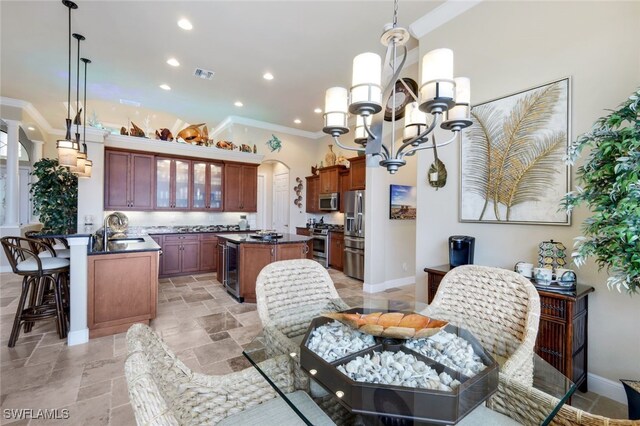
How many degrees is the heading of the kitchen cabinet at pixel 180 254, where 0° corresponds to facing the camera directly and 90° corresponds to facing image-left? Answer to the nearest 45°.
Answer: approximately 0°

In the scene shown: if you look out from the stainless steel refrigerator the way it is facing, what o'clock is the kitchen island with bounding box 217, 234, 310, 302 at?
The kitchen island is roughly at 12 o'clock from the stainless steel refrigerator.

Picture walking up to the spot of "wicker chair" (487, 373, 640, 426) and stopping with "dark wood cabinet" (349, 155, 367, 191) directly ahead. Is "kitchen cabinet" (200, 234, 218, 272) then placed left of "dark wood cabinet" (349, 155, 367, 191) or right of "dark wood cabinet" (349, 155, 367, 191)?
left

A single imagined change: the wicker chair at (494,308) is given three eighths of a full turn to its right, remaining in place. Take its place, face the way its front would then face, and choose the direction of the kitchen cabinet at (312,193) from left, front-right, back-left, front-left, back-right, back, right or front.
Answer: front-left

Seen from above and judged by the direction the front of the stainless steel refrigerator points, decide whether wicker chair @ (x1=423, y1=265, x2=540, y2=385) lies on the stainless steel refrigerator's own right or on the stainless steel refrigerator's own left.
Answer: on the stainless steel refrigerator's own left

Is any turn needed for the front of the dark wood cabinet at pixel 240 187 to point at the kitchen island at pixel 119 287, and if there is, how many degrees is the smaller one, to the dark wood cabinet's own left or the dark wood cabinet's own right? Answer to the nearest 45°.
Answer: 0° — it already faces it

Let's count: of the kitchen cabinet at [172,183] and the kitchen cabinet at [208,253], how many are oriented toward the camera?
2

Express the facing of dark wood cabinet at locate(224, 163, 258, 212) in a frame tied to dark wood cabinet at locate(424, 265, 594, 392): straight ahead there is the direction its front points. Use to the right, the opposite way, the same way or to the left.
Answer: to the left

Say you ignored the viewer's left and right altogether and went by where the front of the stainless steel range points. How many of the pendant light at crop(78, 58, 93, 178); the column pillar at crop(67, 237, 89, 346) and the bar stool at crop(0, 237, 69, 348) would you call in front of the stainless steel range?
3

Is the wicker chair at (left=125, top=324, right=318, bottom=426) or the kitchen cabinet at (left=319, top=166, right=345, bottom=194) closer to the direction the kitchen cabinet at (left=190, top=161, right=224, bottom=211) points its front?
the wicker chair

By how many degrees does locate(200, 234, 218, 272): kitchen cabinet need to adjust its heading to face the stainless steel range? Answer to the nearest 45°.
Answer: approximately 90° to its left
